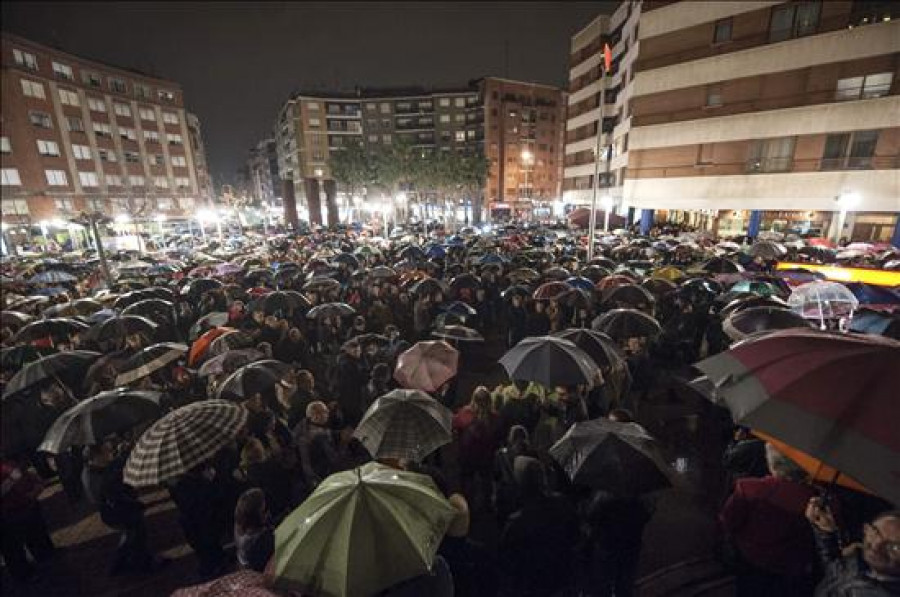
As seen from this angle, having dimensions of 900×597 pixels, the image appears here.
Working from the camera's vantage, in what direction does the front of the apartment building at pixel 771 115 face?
facing the viewer and to the left of the viewer
